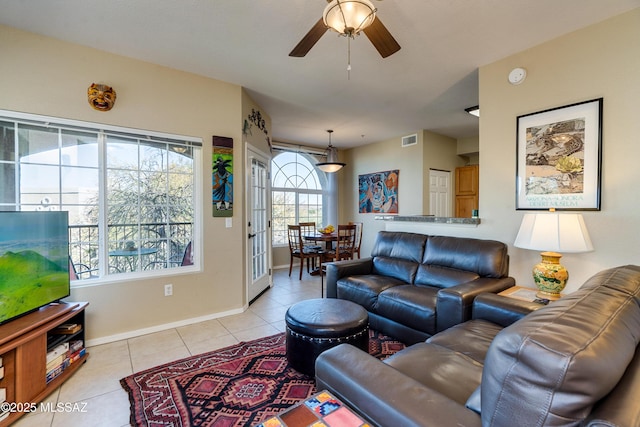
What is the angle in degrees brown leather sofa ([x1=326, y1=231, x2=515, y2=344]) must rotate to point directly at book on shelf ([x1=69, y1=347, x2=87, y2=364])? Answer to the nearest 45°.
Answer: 0° — it already faces it

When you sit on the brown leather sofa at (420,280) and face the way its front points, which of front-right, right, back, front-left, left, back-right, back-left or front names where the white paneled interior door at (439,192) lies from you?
back-right

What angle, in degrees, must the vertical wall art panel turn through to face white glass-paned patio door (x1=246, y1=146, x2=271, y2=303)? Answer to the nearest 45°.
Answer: approximately 135° to its left

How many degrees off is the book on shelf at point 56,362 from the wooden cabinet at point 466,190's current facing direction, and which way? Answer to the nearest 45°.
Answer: approximately 45° to its right

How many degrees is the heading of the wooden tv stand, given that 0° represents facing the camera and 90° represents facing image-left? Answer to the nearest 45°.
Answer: approximately 315°

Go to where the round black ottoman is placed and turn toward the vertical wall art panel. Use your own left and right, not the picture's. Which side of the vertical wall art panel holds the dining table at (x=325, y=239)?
right
